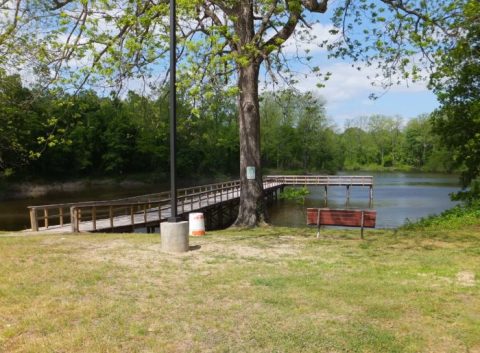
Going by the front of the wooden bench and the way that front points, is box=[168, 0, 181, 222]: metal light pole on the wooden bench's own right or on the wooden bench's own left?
on the wooden bench's own left

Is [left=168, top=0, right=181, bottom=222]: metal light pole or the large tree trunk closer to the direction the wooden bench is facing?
the large tree trunk

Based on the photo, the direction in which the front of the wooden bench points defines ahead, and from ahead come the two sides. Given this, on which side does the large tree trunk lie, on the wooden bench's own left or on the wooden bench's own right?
on the wooden bench's own left

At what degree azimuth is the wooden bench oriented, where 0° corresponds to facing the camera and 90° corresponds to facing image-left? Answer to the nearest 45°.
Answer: approximately 180°
